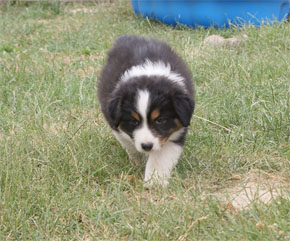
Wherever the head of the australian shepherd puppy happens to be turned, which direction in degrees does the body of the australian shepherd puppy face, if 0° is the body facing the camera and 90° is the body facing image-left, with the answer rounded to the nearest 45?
approximately 0°

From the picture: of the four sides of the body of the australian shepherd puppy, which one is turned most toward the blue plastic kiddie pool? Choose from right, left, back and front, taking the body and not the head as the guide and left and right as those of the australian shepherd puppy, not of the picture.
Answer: back
